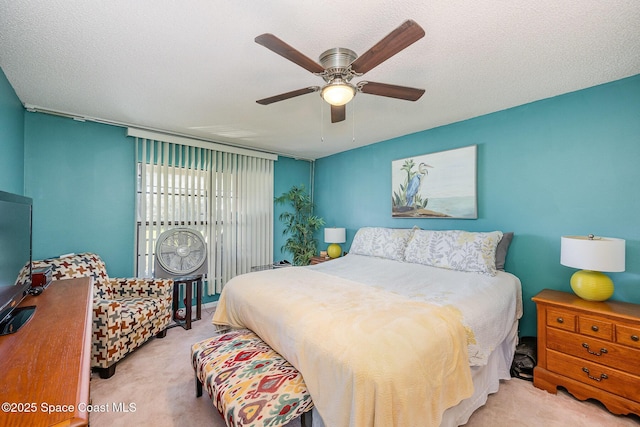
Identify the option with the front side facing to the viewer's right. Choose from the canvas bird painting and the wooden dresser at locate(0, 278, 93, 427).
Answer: the wooden dresser

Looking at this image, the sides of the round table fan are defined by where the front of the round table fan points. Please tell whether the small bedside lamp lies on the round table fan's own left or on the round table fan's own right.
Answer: on the round table fan's own left

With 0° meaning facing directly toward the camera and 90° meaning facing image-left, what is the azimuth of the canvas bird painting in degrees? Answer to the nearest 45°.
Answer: approximately 45°

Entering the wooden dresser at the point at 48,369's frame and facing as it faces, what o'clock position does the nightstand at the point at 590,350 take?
The nightstand is roughly at 1 o'clock from the wooden dresser.

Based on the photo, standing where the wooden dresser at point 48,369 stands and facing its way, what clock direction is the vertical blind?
The vertical blind is roughly at 10 o'clock from the wooden dresser.

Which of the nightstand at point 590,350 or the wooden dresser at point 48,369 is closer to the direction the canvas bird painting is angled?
the wooden dresser

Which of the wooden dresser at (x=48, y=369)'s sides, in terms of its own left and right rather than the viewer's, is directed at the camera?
right

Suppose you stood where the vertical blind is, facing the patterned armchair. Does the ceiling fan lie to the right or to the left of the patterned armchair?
left

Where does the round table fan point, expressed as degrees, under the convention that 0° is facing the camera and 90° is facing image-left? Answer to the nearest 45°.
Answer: approximately 0°

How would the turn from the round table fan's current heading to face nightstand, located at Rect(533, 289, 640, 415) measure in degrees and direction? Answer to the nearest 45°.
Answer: approximately 45° to its left
